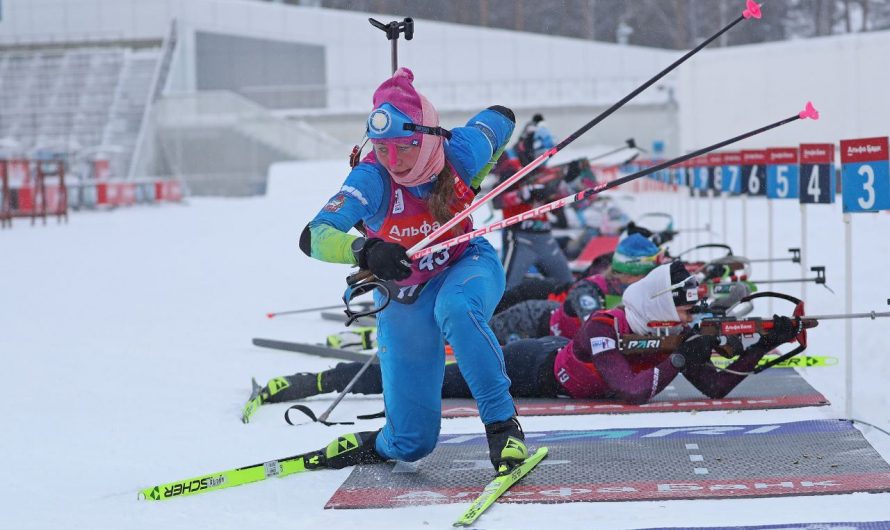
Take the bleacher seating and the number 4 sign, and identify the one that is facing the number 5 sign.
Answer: the bleacher seating

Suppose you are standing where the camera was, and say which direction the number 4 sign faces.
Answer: facing the viewer

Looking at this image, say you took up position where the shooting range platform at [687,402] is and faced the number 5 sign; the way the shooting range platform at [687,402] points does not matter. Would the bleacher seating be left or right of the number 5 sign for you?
left

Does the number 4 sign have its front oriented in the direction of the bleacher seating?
no

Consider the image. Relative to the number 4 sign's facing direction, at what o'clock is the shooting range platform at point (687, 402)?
The shooting range platform is roughly at 1 o'clock from the number 4 sign.

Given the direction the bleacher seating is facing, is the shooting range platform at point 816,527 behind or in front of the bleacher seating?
in front

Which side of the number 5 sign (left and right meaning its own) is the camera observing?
front

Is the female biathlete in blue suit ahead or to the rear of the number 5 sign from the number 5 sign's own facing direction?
ahead

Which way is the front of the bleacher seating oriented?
toward the camera

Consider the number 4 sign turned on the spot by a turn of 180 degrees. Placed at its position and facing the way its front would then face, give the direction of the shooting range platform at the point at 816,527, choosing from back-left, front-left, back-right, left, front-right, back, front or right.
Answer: back

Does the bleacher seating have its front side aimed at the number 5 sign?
yes

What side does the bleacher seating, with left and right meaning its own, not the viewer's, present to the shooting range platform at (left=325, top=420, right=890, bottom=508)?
front

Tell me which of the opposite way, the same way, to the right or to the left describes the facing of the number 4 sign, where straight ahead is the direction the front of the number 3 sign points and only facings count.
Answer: the same way

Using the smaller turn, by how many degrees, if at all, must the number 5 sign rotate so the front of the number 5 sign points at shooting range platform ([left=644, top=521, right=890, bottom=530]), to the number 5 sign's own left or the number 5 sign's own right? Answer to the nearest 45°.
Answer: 0° — it already faces it
